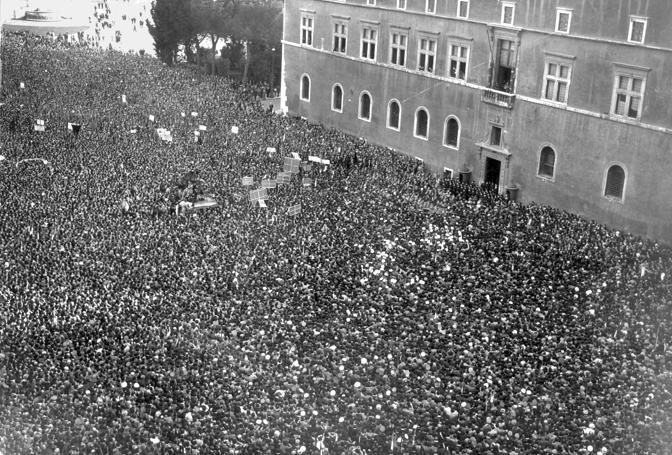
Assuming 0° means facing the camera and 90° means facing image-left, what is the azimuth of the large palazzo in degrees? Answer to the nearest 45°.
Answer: approximately 45°
